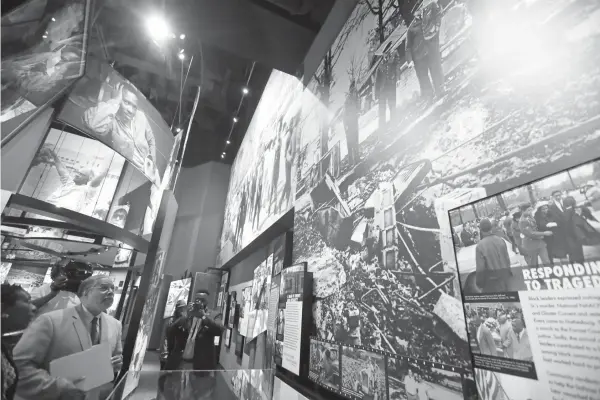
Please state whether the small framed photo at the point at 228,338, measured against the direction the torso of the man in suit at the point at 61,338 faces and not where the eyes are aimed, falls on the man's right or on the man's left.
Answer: on the man's left

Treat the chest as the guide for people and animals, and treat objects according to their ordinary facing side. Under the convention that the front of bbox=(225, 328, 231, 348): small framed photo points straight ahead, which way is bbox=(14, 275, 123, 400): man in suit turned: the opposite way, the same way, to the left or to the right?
the opposite way

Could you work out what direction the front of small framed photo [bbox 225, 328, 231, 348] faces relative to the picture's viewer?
facing to the left of the viewer

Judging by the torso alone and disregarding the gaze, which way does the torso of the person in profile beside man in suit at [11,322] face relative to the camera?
to the viewer's right

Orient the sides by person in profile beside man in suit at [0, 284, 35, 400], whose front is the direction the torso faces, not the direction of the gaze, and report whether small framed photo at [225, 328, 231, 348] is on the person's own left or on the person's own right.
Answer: on the person's own left
